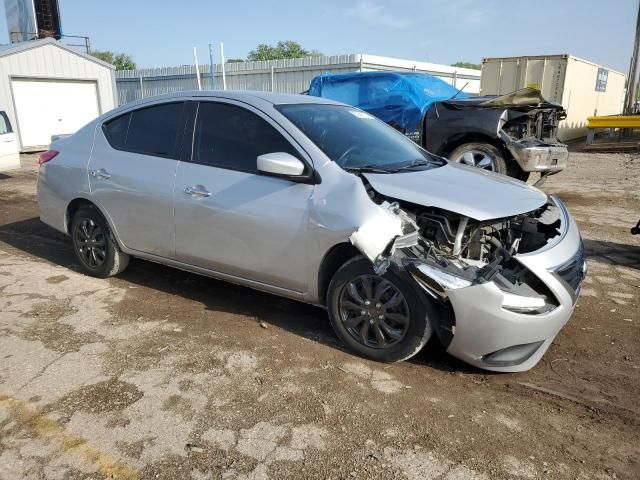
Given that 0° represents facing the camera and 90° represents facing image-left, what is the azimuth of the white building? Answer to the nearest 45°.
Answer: approximately 0°

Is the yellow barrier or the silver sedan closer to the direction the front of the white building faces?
the silver sedan

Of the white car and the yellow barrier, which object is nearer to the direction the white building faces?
the white car

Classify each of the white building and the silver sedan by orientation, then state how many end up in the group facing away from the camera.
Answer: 0

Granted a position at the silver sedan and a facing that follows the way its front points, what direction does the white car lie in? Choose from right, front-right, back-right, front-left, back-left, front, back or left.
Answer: back

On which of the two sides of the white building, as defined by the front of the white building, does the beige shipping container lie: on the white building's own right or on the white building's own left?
on the white building's own left

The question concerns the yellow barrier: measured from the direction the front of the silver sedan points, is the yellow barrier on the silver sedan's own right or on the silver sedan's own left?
on the silver sedan's own left

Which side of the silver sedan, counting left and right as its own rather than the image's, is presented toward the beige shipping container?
left

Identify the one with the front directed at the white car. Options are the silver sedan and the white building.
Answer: the white building

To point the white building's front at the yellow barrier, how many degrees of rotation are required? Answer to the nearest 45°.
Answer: approximately 45° to its left

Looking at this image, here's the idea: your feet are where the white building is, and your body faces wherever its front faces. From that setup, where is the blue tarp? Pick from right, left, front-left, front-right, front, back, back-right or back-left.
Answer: front-left

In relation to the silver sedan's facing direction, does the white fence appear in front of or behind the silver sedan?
behind
